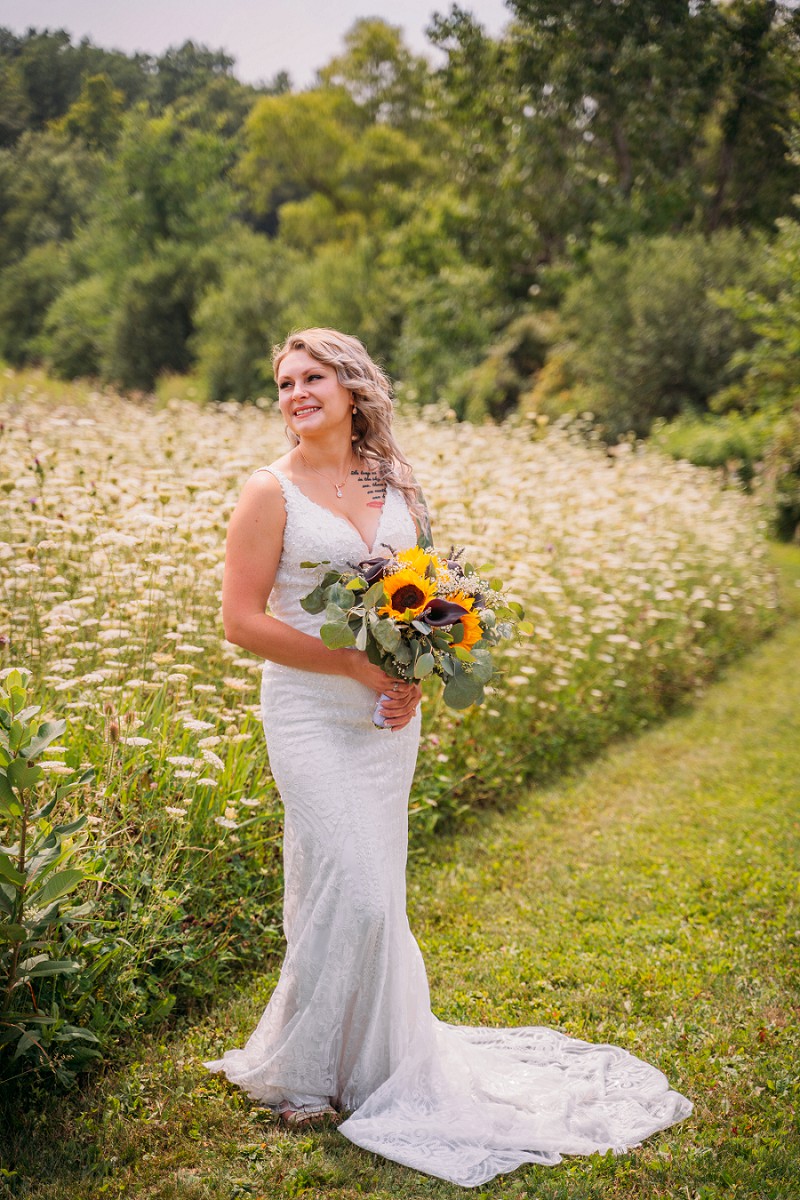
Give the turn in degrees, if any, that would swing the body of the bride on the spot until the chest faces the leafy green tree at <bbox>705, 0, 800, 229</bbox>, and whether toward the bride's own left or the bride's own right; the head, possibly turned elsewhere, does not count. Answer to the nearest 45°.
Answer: approximately 135° to the bride's own left
